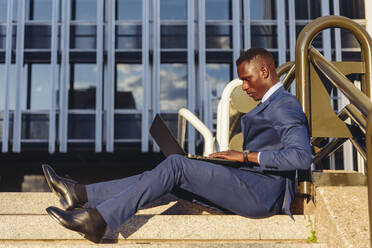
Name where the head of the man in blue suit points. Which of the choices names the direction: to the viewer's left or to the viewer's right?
to the viewer's left

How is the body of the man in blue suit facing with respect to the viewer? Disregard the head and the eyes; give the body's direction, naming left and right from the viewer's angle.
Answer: facing to the left of the viewer
